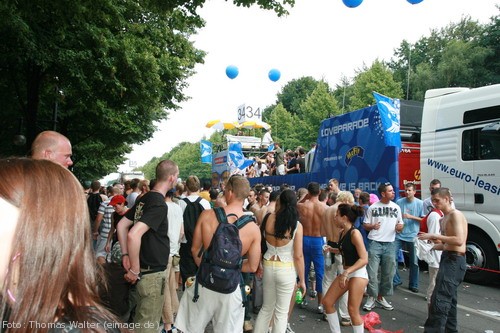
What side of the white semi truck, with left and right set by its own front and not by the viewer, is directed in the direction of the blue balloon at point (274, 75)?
back

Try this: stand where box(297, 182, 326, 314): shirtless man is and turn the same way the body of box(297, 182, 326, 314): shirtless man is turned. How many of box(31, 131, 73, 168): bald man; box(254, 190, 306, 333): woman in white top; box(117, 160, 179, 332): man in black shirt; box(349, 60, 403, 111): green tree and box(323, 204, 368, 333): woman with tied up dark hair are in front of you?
1

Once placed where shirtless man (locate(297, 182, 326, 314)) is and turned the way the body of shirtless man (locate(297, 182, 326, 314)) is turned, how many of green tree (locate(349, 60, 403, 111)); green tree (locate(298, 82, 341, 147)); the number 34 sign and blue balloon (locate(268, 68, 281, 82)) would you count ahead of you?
4

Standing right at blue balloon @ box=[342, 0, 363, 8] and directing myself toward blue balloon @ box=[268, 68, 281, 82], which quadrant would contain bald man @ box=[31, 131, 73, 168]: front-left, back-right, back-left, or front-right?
back-left

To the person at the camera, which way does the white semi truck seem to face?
facing the viewer and to the right of the viewer

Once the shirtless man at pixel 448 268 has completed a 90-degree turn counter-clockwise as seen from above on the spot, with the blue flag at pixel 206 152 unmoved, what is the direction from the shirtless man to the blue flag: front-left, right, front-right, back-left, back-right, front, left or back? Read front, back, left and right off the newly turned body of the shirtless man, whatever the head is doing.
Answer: back-right

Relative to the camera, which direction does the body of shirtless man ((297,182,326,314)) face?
away from the camera

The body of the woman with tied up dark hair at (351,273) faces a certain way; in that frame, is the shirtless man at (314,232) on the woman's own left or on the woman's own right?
on the woman's own right

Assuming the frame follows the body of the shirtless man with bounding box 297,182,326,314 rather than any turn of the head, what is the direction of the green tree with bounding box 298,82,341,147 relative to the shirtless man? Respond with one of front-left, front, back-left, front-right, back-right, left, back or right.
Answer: front

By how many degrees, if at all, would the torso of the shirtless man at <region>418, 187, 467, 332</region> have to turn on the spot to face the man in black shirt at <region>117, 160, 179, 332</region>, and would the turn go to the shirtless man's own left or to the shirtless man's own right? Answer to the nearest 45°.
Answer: approximately 45° to the shirtless man's own left

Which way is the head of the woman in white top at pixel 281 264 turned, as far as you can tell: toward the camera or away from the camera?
away from the camera

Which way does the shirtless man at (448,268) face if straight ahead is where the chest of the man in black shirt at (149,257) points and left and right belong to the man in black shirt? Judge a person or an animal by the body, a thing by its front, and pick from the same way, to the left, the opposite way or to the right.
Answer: to the left

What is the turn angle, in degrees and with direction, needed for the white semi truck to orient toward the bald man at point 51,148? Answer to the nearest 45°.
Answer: approximately 90° to its right

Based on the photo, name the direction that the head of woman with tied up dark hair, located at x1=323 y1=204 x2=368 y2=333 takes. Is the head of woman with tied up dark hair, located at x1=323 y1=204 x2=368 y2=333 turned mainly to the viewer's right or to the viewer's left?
to the viewer's left

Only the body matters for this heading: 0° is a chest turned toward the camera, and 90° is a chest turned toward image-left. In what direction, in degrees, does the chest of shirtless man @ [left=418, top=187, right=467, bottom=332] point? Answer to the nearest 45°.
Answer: approximately 90°

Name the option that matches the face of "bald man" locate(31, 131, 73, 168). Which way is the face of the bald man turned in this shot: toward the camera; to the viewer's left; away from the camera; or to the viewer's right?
to the viewer's right
